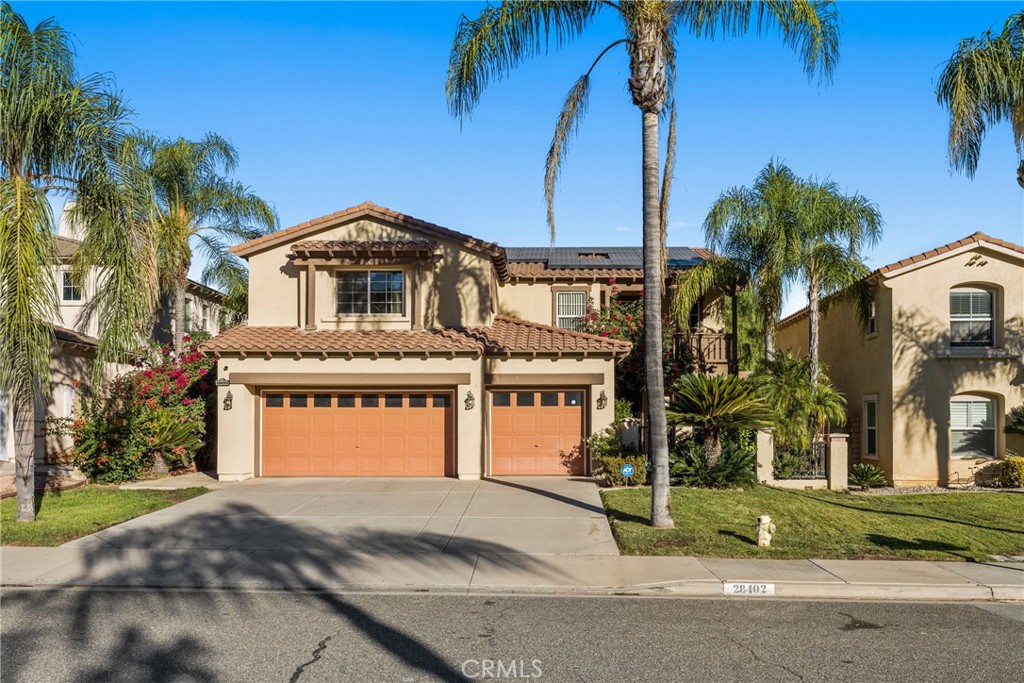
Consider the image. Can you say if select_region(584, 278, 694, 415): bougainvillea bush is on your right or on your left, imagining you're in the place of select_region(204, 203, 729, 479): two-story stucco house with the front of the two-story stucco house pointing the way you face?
on your left

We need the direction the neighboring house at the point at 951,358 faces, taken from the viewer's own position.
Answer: facing the viewer

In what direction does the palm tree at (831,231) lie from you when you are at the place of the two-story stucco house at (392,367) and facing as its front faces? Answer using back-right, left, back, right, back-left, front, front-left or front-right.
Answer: left

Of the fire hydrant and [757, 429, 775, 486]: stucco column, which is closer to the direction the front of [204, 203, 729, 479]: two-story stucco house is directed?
the fire hydrant

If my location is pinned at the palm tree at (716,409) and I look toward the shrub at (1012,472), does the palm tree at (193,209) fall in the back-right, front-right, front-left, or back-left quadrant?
back-left

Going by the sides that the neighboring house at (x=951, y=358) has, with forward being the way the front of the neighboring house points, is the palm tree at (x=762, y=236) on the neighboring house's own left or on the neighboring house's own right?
on the neighboring house's own right

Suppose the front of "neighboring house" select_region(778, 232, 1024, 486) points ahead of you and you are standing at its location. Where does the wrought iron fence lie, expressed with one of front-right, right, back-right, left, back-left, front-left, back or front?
front-right

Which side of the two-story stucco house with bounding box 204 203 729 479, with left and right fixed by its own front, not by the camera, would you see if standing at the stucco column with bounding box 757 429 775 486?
left

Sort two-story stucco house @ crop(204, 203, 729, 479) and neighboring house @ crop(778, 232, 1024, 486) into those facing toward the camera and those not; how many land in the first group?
2

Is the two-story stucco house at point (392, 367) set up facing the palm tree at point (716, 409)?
no

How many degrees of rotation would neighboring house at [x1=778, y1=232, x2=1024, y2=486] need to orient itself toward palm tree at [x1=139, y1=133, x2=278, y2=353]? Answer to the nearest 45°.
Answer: approximately 90° to its right

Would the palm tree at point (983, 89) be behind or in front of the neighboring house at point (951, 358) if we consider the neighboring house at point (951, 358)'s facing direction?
in front

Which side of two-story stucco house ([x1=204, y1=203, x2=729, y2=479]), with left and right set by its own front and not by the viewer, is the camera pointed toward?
front

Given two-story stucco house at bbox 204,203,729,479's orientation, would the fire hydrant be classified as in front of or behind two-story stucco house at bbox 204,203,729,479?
in front

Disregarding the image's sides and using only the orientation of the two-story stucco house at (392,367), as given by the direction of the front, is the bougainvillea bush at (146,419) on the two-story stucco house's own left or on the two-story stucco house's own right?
on the two-story stucco house's own right
